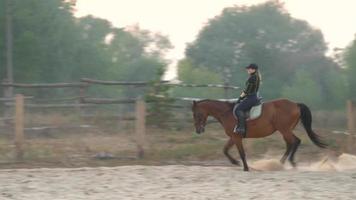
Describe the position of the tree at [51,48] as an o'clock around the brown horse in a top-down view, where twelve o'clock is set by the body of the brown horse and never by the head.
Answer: The tree is roughly at 2 o'clock from the brown horse.

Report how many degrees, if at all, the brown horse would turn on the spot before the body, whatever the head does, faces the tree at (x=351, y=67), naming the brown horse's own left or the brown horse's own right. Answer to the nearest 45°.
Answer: approximately 90° to the brown horse's own right

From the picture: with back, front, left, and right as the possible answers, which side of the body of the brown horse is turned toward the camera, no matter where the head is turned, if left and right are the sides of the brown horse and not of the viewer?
left

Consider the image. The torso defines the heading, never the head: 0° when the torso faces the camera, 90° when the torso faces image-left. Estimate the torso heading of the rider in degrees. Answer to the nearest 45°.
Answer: approximately 90°

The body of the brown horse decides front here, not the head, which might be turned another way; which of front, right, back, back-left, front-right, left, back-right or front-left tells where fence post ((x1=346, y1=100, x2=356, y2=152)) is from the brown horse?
back-right

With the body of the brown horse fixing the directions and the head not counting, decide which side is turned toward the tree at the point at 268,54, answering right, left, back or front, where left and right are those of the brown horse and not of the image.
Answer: right
